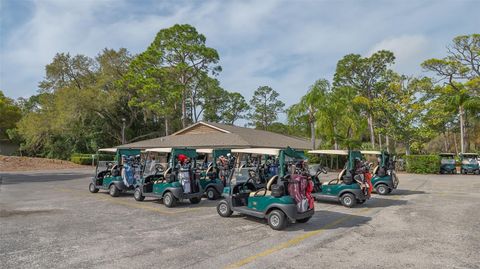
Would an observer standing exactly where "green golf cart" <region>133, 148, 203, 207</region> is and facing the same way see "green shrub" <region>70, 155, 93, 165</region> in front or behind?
in front

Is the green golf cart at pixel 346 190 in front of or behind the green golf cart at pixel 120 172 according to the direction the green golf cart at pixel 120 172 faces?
behind

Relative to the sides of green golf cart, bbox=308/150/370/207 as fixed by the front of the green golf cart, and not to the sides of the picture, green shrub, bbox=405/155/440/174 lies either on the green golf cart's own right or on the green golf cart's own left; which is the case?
on the green golf cart's own right

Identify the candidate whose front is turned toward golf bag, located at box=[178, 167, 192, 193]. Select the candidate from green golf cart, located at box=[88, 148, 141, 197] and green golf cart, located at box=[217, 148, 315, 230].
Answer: green golf cart, located at box=[217, 148, 315, 230]

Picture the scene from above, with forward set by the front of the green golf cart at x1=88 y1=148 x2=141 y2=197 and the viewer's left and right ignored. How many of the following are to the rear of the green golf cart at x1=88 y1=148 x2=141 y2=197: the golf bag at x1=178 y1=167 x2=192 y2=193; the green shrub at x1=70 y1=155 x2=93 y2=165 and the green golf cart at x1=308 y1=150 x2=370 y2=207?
2

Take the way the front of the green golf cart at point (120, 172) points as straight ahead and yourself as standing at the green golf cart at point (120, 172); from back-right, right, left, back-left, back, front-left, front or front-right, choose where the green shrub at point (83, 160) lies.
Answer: front-right

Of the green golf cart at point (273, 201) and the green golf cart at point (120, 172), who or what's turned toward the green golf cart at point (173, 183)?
the green golf cart at point (273, 201)
